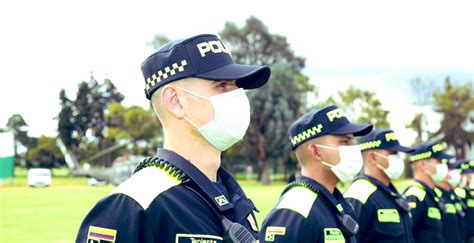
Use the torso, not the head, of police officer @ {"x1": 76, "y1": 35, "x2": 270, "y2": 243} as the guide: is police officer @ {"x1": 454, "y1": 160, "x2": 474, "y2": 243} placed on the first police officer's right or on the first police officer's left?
on the first police officer's left

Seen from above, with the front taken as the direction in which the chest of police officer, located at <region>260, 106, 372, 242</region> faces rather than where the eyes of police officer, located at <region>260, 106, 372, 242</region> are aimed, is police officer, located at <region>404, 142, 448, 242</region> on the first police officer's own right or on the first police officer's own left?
on the first police officer's own left

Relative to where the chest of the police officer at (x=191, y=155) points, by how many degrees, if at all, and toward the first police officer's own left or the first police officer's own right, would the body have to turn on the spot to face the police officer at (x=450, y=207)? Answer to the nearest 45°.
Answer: approximately 90° to the first police officer's own left

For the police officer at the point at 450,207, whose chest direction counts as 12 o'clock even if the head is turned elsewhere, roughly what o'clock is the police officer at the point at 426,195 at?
the police officer at the point at 426,195 is roughly at 2 o'clock from the police officer at the point at 450,207.

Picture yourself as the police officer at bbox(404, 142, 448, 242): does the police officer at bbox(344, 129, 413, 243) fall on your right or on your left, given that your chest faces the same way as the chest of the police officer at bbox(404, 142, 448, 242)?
on your right

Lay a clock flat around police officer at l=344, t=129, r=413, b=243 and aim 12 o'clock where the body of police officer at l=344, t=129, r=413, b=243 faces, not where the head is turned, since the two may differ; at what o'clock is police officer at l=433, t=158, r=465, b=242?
police officer at l=433, t=158, r=465, b=242 is roughly at 8 o'clock from police officer at l=344, t=129, r=413, b=243.

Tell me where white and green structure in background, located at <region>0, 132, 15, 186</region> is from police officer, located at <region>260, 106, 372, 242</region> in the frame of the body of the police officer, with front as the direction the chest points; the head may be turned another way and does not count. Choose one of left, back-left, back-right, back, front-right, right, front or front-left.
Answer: back

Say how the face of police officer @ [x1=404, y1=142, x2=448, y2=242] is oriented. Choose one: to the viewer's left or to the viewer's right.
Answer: to the viewer's right

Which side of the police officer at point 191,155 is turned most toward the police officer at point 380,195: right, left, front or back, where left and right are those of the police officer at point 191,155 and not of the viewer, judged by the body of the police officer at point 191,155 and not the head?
left

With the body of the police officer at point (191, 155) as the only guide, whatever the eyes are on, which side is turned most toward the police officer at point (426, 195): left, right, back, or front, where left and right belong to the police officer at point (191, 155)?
left

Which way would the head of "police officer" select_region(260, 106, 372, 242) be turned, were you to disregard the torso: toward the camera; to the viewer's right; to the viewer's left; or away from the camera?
to the viewer's right
